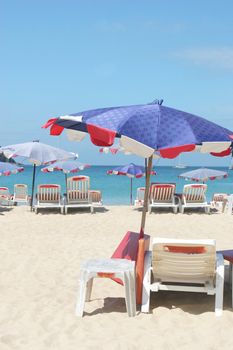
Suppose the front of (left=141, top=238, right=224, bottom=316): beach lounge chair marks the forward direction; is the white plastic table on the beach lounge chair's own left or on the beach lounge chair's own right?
on the beach lounge chair's own left

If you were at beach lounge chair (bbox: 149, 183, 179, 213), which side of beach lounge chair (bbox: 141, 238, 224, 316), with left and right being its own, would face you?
front

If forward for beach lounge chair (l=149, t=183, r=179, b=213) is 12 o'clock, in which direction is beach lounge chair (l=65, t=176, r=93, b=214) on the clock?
beach lounge chair (l=65, t=176, r=93, b=214) is roughly at 9 o'clock from beach lounge chair (l=149, t=183, r=179, b=213).

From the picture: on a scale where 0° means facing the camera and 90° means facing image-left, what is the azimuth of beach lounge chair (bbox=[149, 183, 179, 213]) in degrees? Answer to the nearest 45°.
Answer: approximately 180°

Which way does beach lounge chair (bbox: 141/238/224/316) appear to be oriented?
away from the camera

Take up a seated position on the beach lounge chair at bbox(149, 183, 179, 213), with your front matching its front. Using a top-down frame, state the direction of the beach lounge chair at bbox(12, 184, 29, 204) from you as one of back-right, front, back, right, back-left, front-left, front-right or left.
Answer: front-left

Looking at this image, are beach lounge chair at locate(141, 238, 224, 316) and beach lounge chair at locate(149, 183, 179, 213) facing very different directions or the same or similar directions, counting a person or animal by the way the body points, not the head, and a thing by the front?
same or similar directions

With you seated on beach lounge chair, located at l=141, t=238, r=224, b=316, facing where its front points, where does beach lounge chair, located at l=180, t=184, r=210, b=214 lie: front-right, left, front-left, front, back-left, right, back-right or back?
front
